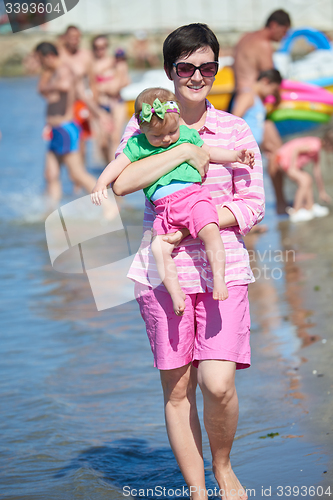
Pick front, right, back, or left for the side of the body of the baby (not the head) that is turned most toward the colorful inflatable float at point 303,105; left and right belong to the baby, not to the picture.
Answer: back

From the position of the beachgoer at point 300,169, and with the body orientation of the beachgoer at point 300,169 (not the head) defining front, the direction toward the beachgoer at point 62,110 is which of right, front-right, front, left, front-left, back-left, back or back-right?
back

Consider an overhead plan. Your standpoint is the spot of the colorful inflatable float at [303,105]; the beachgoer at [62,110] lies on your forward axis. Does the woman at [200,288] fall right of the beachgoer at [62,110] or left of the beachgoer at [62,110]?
left

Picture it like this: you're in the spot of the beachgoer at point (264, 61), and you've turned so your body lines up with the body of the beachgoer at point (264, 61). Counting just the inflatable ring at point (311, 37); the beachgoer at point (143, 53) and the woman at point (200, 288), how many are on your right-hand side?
1

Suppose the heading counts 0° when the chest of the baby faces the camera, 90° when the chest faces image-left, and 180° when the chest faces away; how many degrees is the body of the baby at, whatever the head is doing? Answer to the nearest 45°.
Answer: approximately 0°

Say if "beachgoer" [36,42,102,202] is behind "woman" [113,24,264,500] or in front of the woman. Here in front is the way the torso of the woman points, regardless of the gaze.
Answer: behind

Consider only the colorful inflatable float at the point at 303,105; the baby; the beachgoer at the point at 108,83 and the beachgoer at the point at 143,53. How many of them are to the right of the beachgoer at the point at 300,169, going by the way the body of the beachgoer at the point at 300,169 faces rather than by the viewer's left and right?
1

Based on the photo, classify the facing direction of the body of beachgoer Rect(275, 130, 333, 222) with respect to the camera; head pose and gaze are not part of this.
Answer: to the viewer's right
